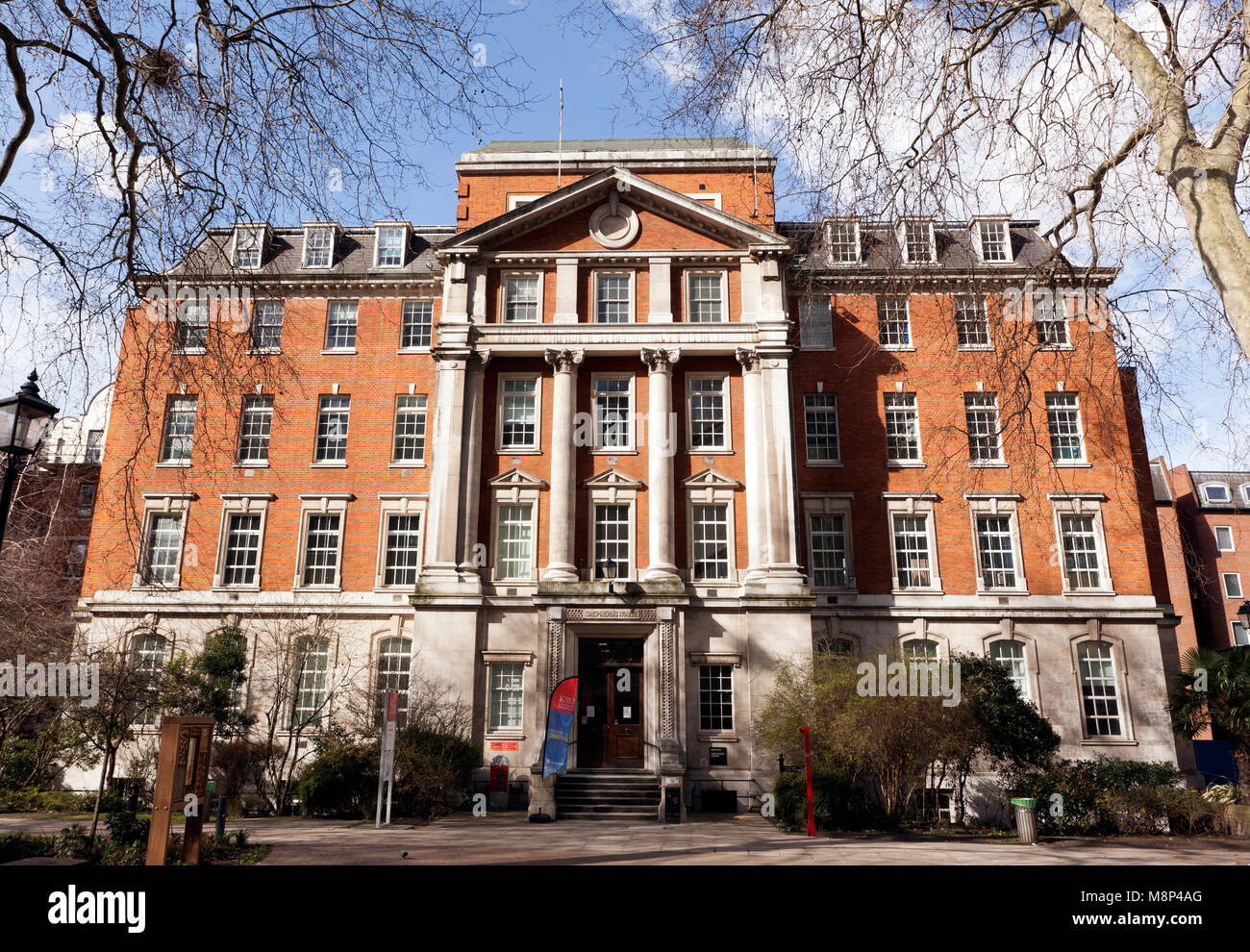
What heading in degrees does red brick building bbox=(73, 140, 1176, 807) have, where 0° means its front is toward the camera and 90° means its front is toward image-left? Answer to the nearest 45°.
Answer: approximately 0°

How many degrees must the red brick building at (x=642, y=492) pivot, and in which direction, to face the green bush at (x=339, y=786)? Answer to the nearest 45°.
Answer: approximately 45° to its right

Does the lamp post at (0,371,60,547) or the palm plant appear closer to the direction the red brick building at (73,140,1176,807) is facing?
the lamp post

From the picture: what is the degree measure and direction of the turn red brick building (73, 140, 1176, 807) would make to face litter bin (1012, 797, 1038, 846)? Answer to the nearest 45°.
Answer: approximately 45° to its left

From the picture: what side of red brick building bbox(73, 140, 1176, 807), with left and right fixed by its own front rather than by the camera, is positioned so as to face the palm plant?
left

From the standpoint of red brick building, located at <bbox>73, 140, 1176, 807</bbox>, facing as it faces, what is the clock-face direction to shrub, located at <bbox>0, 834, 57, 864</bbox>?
The shrub is roughly at 1 o'clock from the red brick building.
